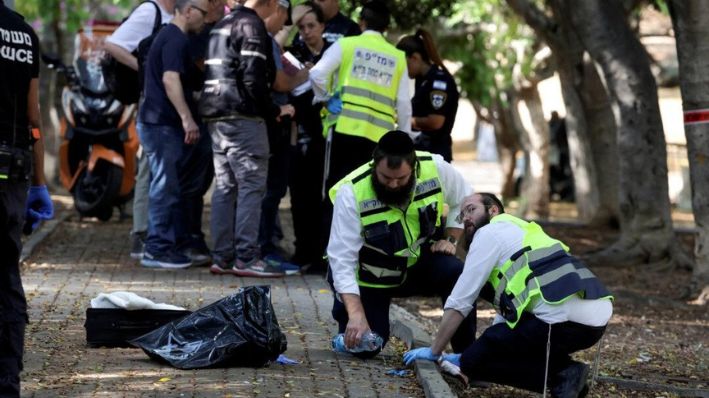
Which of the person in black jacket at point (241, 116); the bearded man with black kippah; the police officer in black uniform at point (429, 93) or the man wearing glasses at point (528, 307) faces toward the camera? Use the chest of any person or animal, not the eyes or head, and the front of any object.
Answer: the bearded man with black kippah

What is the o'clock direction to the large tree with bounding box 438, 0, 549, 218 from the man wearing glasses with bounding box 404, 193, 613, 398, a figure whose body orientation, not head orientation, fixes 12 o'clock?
The large tree is roughly at 3 o'clock from the man wearing glasses.

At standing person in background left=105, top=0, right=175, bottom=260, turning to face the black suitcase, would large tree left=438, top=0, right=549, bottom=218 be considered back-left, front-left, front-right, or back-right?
back-left

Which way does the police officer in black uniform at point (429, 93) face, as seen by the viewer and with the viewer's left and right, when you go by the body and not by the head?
facing to the left of the viewer

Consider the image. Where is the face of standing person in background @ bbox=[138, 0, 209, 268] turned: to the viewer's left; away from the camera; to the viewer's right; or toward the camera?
to the viewer's right

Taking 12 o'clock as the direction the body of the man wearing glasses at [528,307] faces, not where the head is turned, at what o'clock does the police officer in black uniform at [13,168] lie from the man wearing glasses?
The police officer in black uniform is roughly at 11 o'clock from the man wearing glasses.

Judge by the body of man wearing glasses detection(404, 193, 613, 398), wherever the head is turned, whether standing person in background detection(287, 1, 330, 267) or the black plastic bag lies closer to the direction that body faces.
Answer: the black plastic bag

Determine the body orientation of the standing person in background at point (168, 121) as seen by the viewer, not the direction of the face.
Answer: to the viewer's right

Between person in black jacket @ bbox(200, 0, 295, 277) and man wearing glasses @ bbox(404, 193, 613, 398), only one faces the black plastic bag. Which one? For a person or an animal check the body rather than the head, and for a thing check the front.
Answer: the man wearing glasses
